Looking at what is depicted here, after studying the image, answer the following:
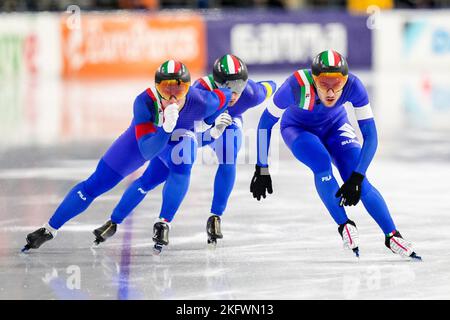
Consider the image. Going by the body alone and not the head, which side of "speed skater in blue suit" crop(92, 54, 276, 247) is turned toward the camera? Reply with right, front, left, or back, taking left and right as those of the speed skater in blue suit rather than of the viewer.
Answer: front

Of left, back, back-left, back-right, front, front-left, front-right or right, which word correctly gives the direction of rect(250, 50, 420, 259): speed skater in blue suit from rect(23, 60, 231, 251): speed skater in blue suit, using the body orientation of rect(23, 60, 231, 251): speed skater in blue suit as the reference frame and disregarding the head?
left

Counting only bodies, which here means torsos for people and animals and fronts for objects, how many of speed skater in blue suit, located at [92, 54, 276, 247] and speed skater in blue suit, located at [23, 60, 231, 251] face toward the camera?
2

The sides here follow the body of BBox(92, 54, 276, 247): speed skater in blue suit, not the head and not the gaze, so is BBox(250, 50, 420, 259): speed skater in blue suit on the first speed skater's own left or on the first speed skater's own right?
on the first speed skater's own left

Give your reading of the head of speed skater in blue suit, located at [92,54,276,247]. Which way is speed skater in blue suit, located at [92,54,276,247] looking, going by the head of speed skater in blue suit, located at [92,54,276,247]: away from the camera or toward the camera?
toward the camera

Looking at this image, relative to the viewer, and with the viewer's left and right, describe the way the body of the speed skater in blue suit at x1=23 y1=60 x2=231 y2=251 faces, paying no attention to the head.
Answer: facing the viewer

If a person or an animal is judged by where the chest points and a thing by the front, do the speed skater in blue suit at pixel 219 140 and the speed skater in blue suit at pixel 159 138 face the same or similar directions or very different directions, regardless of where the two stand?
same or similar directions

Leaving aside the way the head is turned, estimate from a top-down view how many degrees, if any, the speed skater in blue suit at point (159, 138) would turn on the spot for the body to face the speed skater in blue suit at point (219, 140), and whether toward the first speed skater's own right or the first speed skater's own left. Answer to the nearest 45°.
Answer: approximately 135° to the first speed skater's own left

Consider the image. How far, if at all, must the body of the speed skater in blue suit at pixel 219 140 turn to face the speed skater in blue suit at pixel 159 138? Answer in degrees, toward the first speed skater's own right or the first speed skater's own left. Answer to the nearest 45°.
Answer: approximately 45° to the first speed skater's own right
